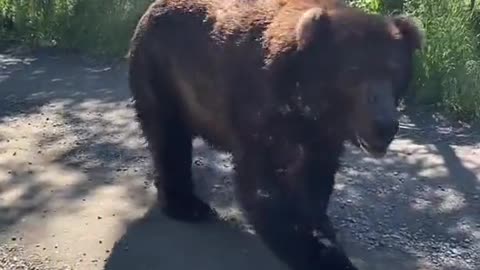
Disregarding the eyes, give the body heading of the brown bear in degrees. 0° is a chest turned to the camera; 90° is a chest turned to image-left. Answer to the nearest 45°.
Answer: approximately 315°
